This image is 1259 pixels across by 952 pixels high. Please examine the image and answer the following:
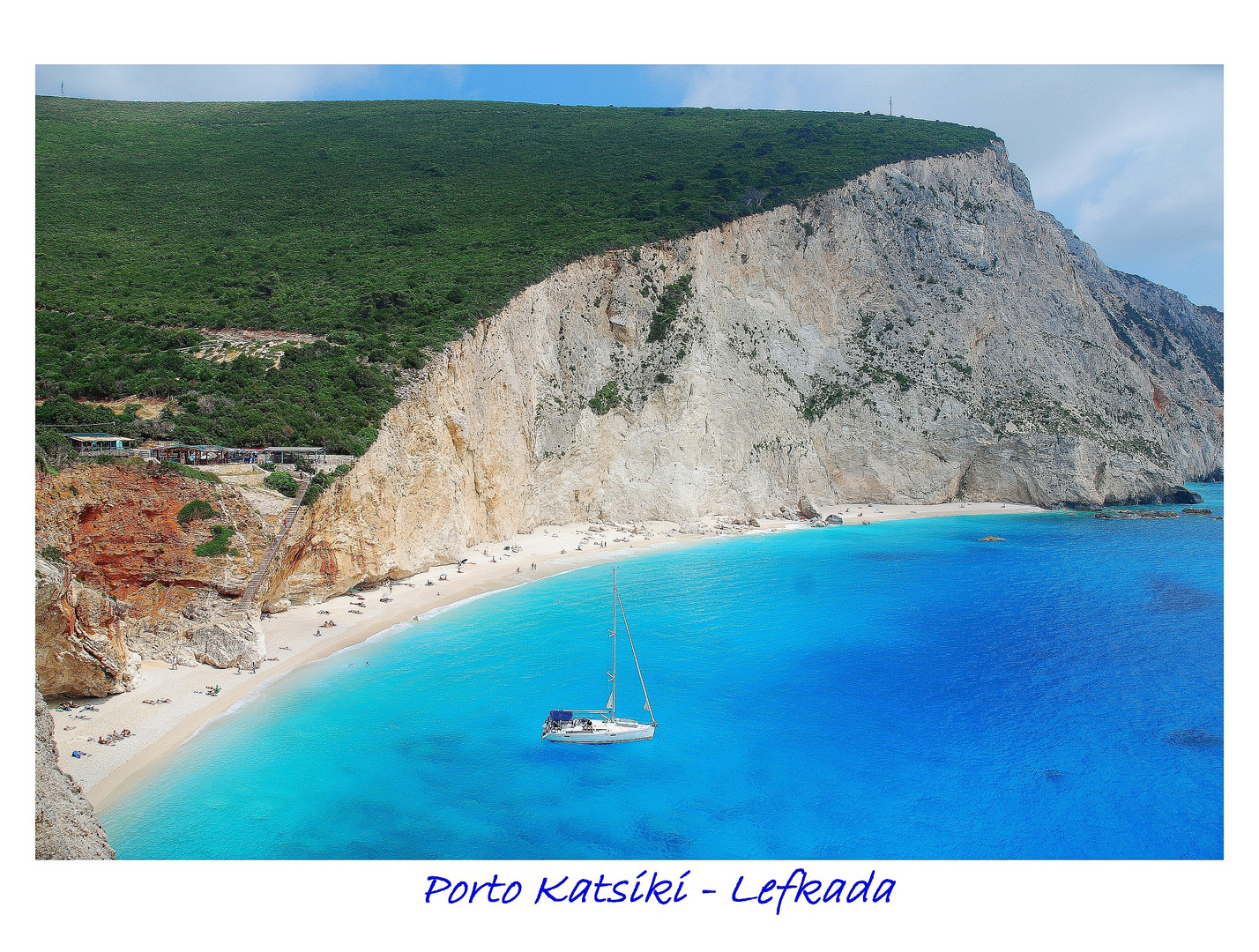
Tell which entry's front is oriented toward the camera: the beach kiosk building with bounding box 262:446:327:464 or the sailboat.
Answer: the beach kiosk building

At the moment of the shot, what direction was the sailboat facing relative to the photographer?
facing to the right of the viewer

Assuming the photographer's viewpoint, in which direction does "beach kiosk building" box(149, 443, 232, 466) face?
facing the viewer

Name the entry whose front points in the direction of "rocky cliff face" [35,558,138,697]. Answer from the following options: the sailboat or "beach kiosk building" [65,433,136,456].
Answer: the beach kiosk building

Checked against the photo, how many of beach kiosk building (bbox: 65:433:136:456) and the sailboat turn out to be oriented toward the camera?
1

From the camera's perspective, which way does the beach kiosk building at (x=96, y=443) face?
toward the camera

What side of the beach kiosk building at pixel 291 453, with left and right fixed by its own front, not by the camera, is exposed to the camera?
front

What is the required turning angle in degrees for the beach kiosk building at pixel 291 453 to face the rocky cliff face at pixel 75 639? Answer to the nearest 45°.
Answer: approximately 45° to its right

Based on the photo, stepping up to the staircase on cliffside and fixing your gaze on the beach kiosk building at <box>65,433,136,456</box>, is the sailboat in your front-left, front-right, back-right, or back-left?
back-left

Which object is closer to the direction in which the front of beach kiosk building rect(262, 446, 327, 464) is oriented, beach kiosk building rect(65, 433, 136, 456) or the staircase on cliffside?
the staircase on cliffside

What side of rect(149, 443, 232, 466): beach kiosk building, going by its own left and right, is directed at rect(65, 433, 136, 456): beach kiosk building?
right

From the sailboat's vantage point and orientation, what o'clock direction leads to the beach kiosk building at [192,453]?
The beach kiosk building is roughly at 7 o'clock from the sailboat.

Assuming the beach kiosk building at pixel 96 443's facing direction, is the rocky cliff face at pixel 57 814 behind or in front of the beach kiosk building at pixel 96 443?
in front
